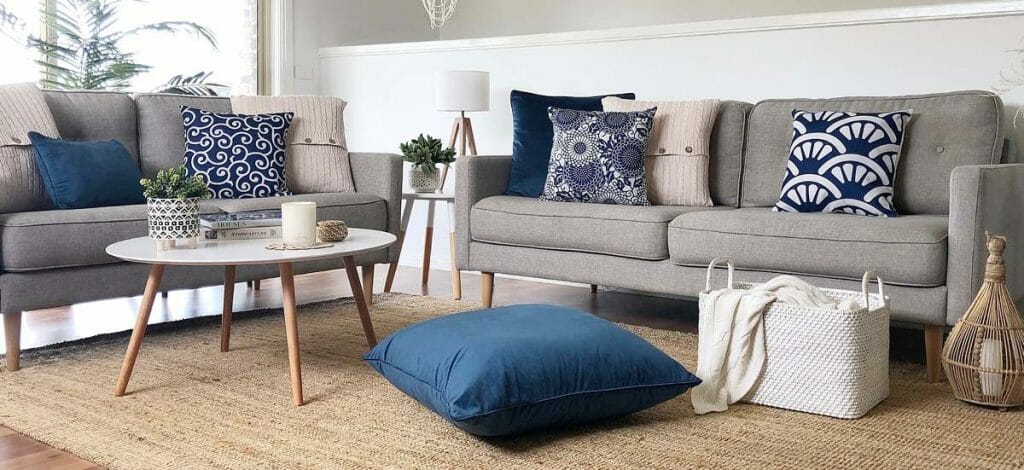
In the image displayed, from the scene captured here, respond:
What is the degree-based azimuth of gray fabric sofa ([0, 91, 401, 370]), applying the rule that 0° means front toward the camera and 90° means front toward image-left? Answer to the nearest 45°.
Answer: approximately 315°

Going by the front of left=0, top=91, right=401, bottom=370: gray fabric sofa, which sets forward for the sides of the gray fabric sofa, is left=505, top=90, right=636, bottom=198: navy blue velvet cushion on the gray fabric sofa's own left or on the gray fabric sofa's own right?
on the gray fabric sofa's own left

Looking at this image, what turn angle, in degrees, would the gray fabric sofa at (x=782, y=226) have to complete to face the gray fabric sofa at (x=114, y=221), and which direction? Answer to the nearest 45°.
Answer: approximately 45° to its right

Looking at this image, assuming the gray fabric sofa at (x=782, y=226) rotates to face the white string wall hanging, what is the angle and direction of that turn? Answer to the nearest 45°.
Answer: approximately 90° to its right

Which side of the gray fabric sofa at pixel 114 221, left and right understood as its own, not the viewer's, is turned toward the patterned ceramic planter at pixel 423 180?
left

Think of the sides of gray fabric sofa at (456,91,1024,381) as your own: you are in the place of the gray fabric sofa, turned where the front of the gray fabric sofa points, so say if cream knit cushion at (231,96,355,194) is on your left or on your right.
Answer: on your right

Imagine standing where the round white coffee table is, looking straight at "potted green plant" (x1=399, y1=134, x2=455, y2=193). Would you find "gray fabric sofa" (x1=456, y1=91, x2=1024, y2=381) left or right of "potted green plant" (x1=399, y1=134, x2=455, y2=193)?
right
